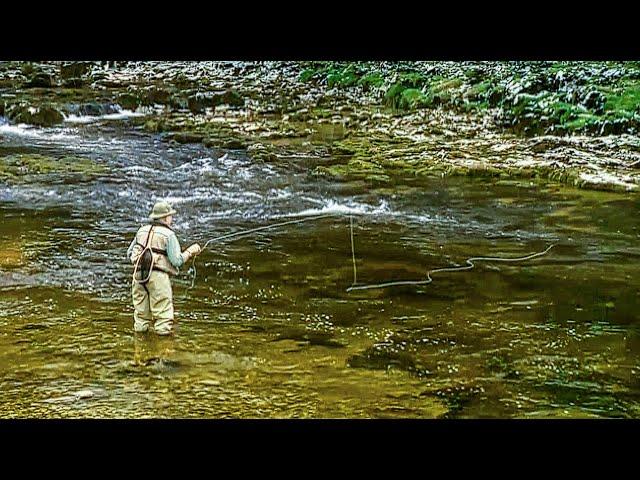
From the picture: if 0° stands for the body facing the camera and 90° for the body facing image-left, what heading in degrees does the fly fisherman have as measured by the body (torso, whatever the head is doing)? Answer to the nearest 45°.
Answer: approximately 225°

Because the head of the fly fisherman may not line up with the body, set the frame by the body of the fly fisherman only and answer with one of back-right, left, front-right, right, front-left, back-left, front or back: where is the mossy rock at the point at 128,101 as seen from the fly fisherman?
front-left

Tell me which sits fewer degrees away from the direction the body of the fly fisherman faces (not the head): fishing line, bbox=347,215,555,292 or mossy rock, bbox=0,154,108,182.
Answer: the fishing line

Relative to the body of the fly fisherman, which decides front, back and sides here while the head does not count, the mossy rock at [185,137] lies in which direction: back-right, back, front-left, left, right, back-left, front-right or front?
front-left

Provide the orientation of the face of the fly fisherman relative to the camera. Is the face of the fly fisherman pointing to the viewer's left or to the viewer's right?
to the viewer's right

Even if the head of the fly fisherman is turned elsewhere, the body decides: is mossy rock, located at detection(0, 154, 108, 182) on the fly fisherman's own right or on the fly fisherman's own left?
on the fly fisherman's own left

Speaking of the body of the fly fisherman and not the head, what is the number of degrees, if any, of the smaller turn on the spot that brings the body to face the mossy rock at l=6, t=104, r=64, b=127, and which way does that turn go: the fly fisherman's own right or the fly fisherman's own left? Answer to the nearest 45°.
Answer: approximately 45° to the fly fisherman's own left

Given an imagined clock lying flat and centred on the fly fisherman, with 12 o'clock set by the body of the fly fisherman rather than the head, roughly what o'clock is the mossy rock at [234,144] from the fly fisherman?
The mossy rock is roughly at 11 o'clock from the fly fisherman.
